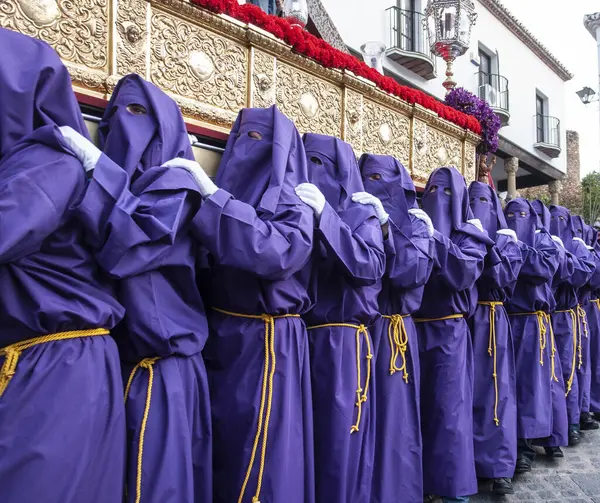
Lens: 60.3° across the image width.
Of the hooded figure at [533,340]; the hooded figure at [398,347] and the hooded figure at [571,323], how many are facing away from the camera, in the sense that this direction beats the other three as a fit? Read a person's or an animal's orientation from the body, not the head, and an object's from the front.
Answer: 0

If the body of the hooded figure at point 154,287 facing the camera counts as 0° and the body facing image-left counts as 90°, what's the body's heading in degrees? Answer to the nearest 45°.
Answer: approximately 45°

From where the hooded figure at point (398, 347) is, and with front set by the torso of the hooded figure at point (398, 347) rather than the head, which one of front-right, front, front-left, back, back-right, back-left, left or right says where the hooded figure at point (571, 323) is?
back

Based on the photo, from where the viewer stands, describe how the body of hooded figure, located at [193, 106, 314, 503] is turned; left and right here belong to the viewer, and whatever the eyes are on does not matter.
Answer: facing the viewer and to the left of the viewer

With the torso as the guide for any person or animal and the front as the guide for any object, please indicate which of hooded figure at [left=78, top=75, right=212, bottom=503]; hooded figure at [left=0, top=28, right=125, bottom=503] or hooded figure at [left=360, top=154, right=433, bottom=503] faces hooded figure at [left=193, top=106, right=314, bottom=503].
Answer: hooded figure at [left=360, top=154, right=433, bottom=503]

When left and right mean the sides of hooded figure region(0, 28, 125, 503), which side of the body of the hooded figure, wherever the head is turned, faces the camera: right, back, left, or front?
left

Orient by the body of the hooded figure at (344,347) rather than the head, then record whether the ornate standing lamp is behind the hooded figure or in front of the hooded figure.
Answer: behind

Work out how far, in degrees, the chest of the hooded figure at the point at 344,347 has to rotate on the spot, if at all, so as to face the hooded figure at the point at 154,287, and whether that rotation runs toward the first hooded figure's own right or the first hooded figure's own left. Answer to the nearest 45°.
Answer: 0° — they already face them

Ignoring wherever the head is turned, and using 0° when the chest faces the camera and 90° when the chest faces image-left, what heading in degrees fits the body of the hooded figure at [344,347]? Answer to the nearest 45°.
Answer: approximately 45°

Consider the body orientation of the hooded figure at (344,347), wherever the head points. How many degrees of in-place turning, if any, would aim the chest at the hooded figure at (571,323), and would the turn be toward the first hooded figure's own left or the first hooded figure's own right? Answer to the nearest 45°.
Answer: approximately 180°
